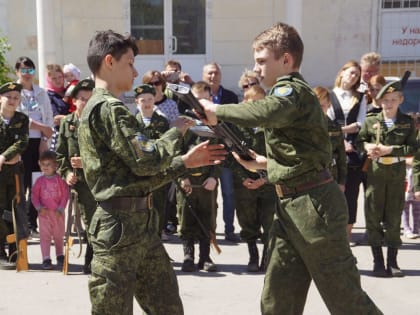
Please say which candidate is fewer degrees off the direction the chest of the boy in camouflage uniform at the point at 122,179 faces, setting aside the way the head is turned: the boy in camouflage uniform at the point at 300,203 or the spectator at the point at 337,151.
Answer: the boy in camouflage uniform

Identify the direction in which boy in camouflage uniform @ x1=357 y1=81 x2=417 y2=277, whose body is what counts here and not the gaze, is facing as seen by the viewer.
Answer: toward the camera

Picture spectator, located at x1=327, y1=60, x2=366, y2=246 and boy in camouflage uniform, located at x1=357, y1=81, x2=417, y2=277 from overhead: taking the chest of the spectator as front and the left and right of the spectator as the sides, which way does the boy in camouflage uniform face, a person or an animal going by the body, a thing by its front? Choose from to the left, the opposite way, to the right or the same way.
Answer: the same way

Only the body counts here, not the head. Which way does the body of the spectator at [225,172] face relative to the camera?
toward the camera

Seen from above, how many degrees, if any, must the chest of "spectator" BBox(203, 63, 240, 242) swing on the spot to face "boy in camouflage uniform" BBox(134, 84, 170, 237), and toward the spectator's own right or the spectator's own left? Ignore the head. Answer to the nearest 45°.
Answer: approximately 45° to the spectator's own right

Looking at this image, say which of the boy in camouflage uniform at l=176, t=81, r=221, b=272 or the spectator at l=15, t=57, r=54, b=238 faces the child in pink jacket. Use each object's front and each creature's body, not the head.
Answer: the spectator

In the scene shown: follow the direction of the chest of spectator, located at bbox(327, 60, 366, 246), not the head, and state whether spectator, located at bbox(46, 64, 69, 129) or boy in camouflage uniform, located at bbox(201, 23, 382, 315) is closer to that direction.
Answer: the boy in camouflage uniform

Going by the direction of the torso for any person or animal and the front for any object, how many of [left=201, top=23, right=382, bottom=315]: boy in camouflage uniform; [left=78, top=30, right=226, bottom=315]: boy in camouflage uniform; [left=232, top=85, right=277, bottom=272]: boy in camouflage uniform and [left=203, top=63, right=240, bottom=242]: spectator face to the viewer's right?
1

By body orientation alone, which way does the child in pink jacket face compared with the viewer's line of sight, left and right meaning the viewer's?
facing the viewer

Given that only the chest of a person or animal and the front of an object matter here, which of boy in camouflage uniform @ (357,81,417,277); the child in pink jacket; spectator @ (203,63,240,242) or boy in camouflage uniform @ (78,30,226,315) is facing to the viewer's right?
boy in camouflage uniform @ (78,30,226,315)

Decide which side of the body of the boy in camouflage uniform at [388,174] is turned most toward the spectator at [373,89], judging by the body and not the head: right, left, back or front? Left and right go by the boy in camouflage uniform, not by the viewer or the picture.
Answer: back

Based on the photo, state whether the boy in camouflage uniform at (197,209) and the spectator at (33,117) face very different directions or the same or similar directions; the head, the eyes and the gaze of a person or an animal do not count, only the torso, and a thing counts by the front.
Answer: same or similar directions

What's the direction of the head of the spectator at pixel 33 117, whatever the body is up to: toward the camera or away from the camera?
toward the camera

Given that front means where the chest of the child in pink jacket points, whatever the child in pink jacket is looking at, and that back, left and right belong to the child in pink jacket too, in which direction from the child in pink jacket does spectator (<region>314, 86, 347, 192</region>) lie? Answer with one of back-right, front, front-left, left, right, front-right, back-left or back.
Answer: left

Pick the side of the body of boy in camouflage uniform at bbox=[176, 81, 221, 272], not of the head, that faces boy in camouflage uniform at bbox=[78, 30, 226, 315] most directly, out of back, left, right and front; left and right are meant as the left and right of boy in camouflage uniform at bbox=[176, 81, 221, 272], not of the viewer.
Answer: front

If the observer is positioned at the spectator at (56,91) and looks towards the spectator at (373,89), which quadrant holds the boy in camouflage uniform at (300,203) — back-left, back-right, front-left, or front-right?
front-right

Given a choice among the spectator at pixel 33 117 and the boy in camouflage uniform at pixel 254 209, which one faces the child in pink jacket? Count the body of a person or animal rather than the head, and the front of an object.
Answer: the spectator

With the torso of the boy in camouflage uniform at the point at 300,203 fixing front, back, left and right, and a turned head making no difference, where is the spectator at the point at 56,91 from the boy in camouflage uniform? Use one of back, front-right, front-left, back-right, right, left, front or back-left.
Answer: front-right

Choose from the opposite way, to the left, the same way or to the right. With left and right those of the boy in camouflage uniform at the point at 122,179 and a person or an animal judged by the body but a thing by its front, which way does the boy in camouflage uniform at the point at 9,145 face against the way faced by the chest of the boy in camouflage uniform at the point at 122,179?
to the right

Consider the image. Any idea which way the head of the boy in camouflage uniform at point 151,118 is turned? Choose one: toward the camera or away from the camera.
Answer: toward the camera

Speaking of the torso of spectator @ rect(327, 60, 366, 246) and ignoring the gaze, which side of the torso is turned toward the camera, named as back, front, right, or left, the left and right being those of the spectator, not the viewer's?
front
